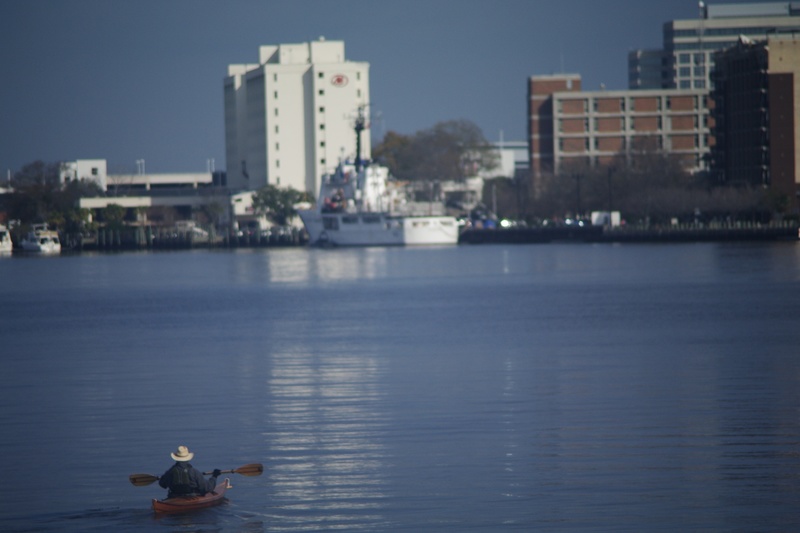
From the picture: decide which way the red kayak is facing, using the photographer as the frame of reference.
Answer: facing away from the viewer and to the right of the viewer

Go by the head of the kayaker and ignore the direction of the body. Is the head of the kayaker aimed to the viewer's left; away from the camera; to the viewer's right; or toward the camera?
away from the camera
